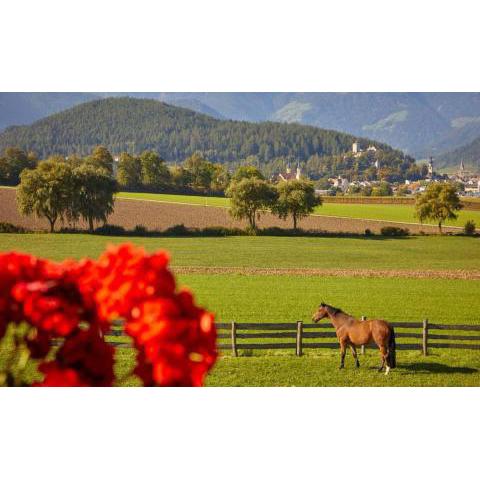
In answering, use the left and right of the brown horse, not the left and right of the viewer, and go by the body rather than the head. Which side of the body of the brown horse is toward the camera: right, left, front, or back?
left

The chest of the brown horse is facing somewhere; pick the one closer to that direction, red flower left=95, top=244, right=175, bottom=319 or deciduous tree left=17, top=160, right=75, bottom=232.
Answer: the deciduous tree

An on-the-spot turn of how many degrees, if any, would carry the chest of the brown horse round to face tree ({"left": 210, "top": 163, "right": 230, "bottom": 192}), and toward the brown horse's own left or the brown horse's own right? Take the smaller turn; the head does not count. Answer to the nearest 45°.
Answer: approximately 45° to the brown horse's own right
